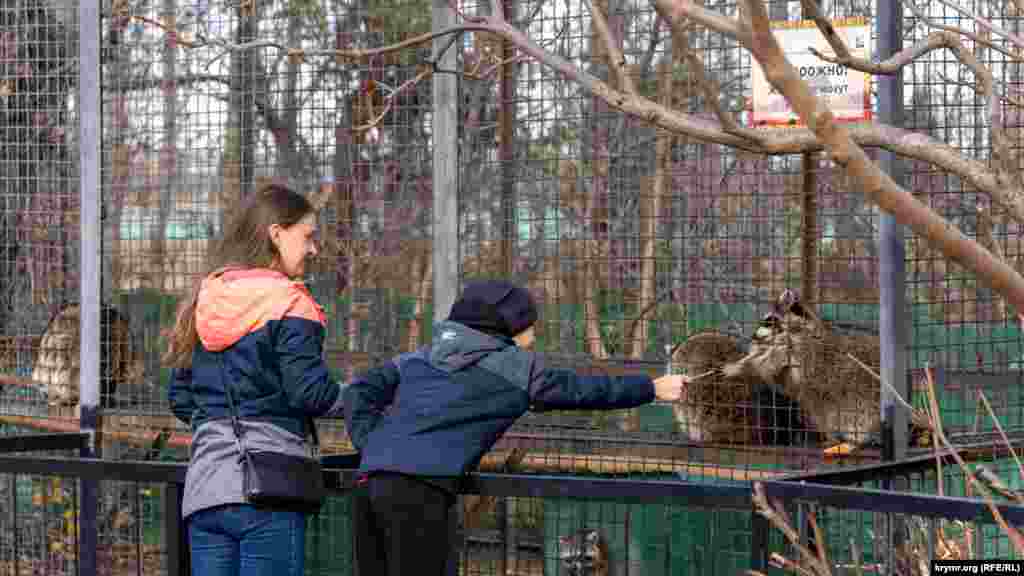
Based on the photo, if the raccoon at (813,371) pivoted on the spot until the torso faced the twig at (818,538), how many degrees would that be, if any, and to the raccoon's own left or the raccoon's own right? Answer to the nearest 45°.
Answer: approximately 90° to the raccoon's own left

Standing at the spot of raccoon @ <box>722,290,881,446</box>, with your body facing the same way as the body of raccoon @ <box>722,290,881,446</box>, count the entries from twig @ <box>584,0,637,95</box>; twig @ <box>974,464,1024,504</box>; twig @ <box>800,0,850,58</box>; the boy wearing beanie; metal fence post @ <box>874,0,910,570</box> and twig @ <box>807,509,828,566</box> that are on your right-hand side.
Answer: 0

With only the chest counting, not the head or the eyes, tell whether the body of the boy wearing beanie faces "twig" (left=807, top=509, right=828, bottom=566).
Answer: no

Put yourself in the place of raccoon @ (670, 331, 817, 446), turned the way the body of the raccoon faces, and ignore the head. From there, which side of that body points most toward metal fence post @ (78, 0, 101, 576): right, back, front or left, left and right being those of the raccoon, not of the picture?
front

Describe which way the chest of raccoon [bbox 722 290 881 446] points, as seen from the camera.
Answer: to the viewer's left

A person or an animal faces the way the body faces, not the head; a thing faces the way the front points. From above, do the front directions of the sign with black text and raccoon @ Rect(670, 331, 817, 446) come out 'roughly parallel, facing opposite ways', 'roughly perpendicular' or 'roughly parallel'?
roughly perpendicular

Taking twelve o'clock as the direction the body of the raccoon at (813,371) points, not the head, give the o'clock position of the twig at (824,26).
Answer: The twig is roughly at 9 o'clock from the raccoon.

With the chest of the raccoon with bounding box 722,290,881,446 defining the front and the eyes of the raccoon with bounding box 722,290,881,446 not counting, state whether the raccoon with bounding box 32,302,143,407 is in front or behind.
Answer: in front

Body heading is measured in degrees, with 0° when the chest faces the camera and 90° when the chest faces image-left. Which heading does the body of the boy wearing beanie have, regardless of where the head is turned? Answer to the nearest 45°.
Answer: approximately 225°

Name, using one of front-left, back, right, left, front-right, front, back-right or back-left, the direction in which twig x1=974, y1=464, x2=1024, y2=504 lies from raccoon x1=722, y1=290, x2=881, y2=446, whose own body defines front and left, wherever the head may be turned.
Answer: left

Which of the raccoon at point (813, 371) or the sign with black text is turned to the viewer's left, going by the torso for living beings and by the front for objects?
the raccoon

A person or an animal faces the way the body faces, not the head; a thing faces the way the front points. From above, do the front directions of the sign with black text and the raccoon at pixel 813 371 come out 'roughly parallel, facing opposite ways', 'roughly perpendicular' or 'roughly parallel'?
roughly perpendicular

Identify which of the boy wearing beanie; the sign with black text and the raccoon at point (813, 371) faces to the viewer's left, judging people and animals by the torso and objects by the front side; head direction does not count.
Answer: the raccoon

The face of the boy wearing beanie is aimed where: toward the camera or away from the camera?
away from the camera

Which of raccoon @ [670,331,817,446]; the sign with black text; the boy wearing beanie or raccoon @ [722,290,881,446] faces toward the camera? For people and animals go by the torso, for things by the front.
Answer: the sign with black text

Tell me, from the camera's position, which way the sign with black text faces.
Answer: facing the viewer

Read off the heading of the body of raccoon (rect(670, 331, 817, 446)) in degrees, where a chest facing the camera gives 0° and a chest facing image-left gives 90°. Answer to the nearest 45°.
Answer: approximately 90°
